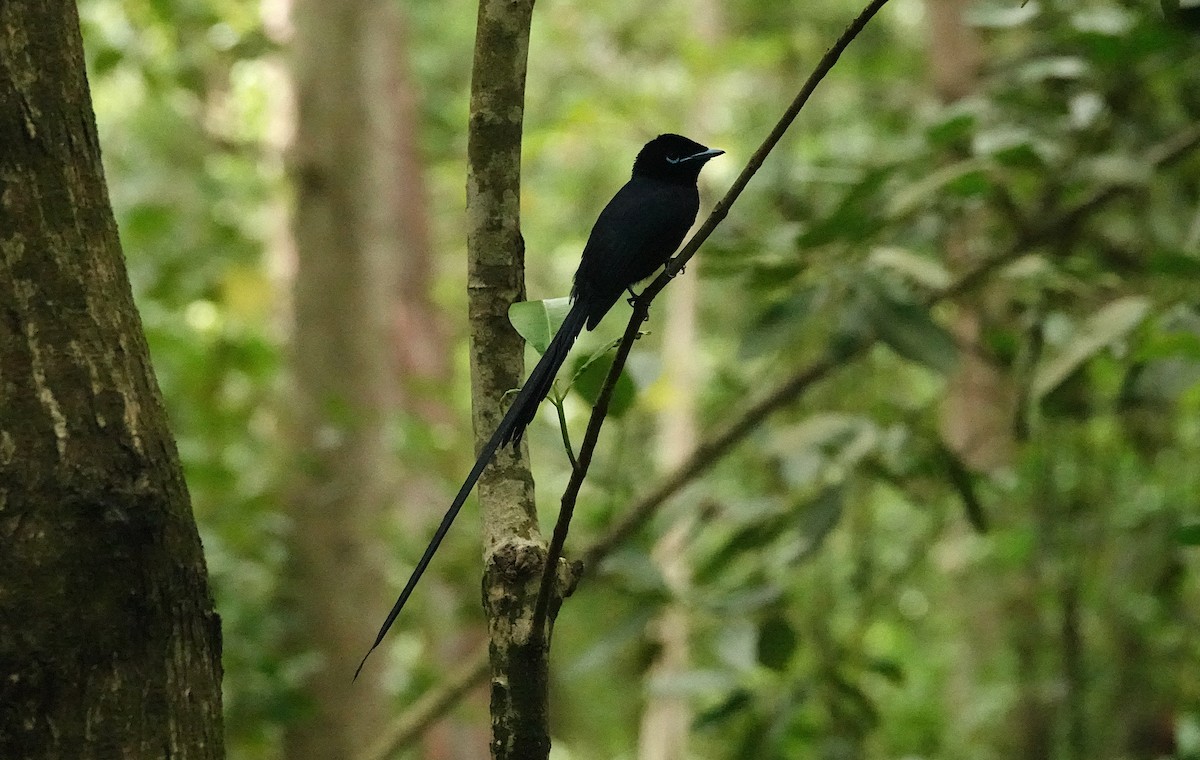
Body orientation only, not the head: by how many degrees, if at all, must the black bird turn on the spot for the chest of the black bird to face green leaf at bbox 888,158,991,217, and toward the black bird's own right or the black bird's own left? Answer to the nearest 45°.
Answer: approximately 45° to the black bird's own left

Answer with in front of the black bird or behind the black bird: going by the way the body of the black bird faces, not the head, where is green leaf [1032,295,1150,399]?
in front

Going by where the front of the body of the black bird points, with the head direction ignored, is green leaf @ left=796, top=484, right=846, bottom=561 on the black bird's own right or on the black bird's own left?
on the black bird's own left

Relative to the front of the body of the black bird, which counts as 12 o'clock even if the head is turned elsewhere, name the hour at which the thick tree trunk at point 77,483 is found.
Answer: The thick tree trunk is roughly at 5 o'clock from the black bird.

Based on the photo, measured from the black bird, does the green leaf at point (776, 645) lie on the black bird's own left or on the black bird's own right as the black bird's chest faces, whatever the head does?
on the black bird's own left

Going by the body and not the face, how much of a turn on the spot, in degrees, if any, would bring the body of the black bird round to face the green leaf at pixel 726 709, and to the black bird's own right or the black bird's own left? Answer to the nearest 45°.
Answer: approximately 90° to the black bird's own left

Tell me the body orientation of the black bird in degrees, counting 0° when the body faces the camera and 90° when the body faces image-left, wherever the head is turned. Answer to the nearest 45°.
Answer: approximately 270°

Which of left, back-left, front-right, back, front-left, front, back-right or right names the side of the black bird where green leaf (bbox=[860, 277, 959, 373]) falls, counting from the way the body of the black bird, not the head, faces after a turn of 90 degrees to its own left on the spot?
front-right
